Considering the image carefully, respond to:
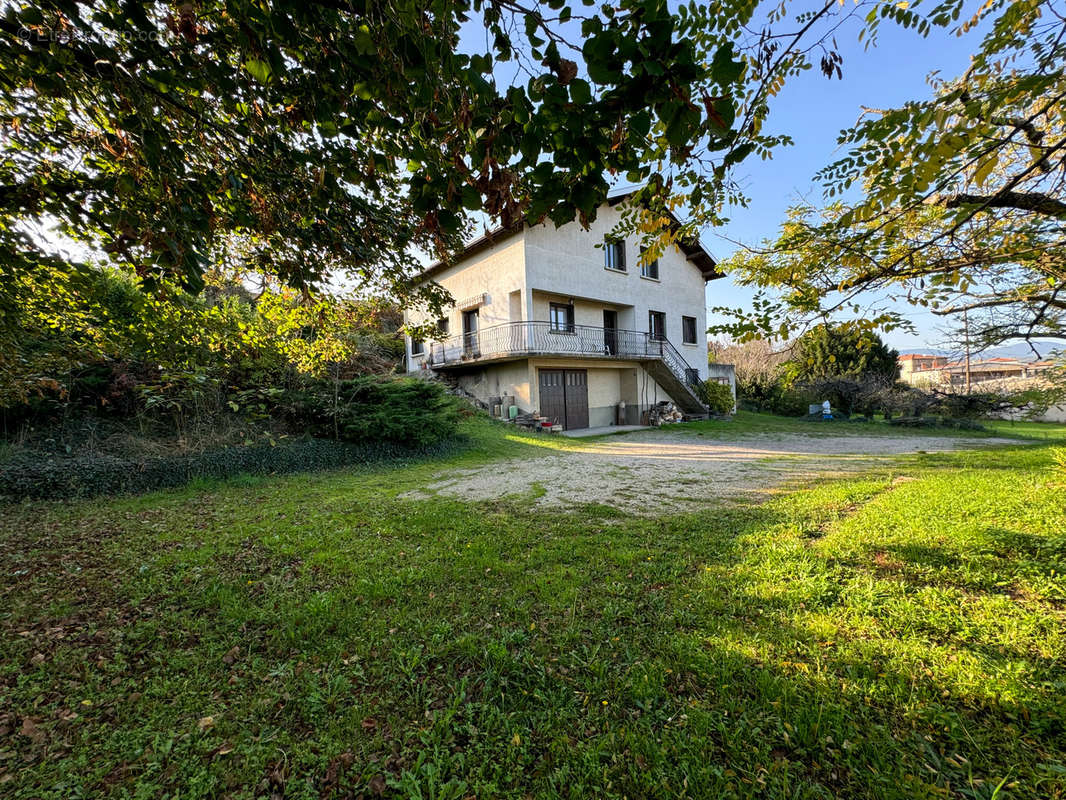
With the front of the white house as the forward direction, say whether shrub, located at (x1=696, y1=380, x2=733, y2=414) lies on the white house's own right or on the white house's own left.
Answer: on the white house's own left

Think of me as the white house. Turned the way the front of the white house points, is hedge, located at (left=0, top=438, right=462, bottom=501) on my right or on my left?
on my right

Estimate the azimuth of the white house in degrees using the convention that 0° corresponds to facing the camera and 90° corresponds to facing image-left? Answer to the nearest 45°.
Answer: approximately 315°

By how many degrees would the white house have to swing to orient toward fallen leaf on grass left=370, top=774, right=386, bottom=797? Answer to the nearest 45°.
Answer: approximately 45° to its right

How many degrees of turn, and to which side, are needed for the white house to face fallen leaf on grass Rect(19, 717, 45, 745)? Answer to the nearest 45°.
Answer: approximately 45° to its right
